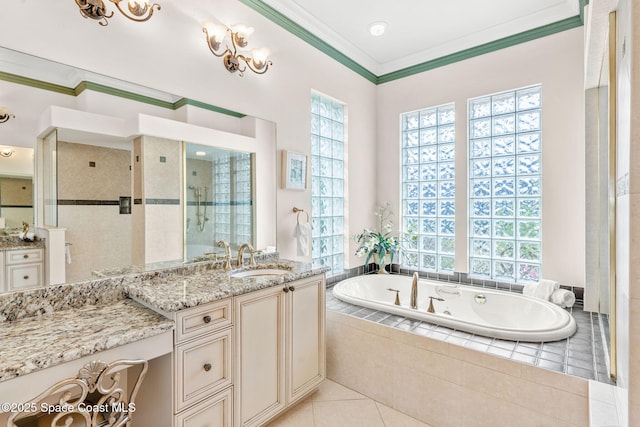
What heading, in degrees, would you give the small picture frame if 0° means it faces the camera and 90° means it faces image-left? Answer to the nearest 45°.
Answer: approximately 315°

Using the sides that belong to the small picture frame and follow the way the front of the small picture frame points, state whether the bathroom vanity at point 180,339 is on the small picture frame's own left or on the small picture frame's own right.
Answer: on the small picture frame's own right

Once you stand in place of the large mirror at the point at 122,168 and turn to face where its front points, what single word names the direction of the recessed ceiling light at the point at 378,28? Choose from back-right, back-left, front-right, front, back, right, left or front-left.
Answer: front-left

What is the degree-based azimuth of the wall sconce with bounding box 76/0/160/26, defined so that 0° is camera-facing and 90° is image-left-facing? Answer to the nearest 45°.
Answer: approximately 315°

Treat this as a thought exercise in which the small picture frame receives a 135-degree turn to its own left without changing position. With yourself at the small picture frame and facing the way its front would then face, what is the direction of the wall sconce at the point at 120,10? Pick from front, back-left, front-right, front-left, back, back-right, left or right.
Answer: back-left

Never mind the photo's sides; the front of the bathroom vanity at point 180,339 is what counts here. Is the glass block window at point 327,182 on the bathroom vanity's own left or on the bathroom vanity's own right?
on the bathroom vanity's own left
